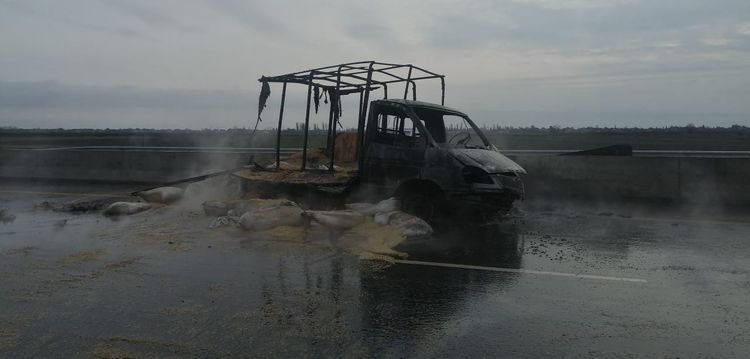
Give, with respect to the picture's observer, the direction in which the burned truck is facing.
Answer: facing the viewer and to the right of the viewer

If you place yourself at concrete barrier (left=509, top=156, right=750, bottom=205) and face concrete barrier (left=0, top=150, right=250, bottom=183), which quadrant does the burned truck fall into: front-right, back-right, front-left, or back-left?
front-left

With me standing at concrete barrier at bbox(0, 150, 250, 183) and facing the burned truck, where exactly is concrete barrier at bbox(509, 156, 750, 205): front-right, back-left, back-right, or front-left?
front-left

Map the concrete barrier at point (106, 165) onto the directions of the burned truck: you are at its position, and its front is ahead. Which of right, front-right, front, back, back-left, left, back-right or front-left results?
back

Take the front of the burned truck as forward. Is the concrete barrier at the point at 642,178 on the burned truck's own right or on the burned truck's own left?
on the burned truck's own left
